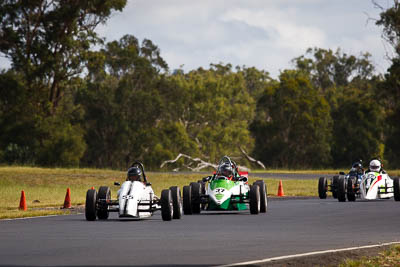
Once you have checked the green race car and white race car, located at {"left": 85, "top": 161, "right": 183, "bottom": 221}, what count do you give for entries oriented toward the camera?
2

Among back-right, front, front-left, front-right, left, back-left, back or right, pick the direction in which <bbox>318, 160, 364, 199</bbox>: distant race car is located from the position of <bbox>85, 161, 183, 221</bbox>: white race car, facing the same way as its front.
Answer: back-left

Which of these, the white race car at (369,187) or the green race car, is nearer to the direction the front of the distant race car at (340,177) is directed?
the green race car

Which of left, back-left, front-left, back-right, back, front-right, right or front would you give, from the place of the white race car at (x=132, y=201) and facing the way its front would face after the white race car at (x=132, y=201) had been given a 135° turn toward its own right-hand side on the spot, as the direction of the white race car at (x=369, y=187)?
right

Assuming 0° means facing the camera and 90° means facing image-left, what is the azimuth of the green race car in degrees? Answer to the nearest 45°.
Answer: approximately 0°
